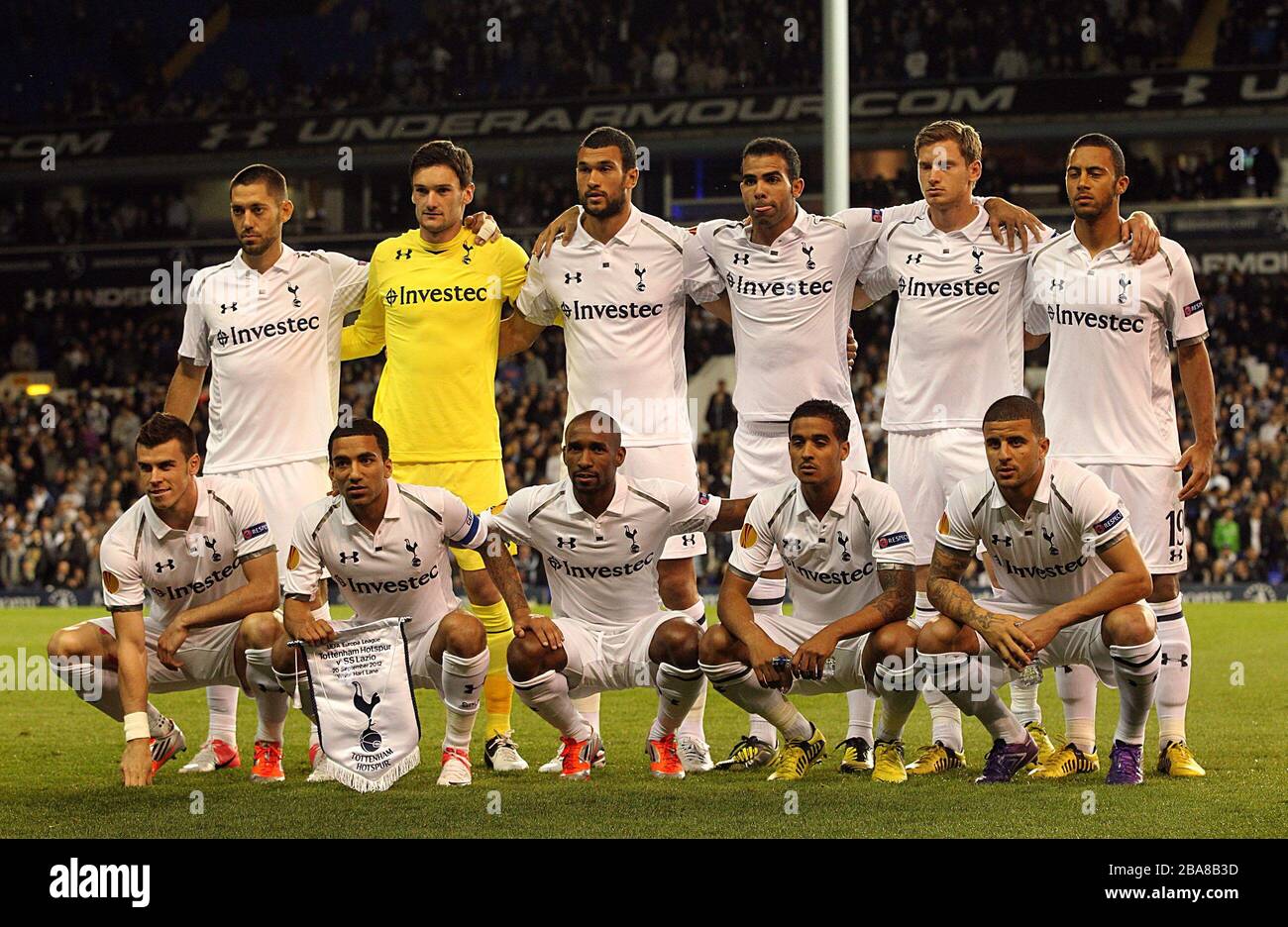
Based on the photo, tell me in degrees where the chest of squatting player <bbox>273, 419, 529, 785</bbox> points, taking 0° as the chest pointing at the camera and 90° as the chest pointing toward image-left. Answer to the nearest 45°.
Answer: approximately 0°

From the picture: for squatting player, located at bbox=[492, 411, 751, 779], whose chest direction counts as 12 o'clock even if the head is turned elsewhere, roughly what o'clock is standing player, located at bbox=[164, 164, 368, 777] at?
The standing player is roughly at 4 o'clock from the squatting player.

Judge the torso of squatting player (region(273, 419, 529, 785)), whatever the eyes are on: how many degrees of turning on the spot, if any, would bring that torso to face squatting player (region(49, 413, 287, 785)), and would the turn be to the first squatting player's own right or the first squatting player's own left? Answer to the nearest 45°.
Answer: approximately 90° to the first squatting player's own right

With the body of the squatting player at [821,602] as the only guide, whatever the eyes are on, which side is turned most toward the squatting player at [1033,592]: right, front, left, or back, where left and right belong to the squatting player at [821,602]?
left

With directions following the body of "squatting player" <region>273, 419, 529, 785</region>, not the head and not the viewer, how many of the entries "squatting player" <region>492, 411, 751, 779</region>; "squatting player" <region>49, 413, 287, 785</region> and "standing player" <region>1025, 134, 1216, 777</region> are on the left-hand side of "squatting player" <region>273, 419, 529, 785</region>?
2

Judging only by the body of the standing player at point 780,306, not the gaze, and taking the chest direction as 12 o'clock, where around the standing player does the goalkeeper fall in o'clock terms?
The goalkeeper is roughly at 3 o'clock from the standing player.

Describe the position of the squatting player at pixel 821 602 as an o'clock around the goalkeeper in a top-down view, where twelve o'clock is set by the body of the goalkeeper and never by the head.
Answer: The squatting player is roughly at 10 o'clock from the goalkeeper.

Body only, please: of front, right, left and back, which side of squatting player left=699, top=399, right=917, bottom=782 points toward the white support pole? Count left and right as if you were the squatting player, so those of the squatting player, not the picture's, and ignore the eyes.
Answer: back

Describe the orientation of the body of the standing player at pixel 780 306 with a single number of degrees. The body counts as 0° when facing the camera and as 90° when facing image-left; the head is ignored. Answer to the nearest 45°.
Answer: approximately 0°

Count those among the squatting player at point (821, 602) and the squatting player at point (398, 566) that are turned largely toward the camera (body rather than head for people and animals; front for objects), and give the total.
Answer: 2
